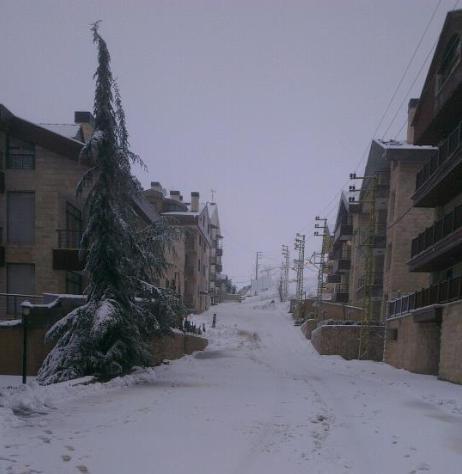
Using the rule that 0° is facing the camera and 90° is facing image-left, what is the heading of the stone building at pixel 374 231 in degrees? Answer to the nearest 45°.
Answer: approximately 90°

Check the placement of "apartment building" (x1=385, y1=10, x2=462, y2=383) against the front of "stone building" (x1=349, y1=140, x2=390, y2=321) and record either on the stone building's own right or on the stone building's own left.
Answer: on the stone building's own left

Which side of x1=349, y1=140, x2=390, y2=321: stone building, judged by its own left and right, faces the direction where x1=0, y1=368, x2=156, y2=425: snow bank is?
left

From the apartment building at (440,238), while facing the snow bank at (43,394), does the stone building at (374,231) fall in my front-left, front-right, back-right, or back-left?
back-right

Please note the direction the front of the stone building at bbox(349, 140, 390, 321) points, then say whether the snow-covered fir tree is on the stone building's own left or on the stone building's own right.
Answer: on the stone building's own left
